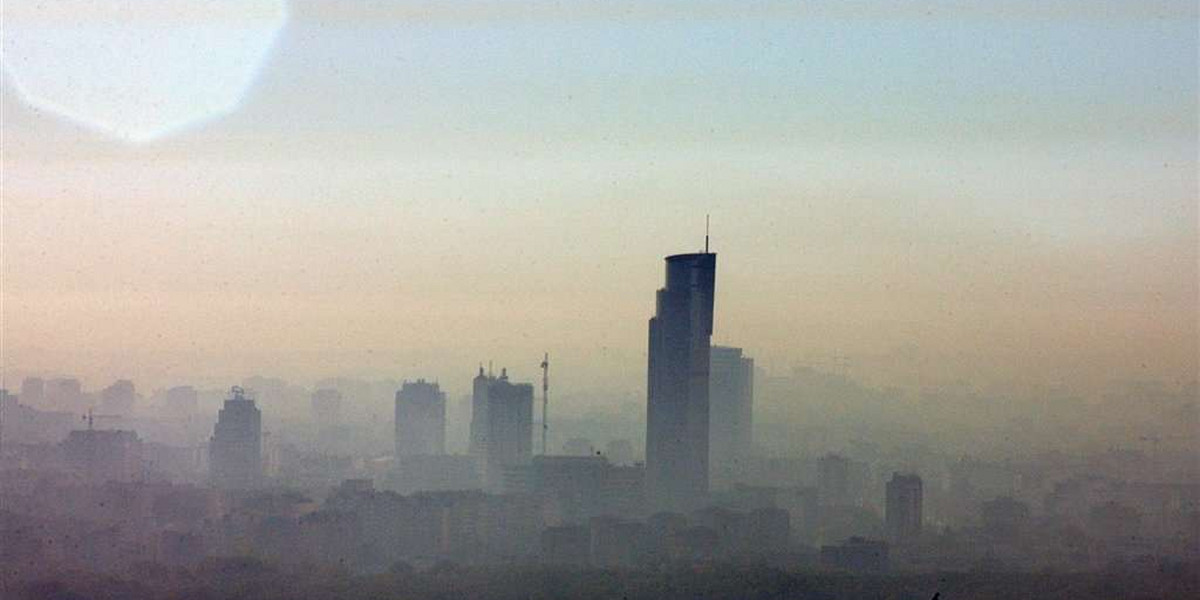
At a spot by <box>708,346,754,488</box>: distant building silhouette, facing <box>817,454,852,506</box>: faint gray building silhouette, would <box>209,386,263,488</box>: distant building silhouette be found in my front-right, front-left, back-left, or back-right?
back-right

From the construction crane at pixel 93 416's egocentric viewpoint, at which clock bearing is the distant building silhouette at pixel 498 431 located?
The distant building silhouette is roughly at 12 o'clock from the construction crane.

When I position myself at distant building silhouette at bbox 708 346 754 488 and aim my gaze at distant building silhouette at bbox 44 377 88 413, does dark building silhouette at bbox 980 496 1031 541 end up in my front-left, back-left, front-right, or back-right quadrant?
back-left

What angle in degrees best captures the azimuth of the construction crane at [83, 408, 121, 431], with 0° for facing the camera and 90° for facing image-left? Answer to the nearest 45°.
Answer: approximately 270°

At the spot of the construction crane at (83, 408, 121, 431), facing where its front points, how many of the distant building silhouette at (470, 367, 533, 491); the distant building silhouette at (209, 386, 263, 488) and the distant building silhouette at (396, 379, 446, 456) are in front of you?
3

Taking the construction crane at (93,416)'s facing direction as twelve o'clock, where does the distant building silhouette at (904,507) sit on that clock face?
The distant building silhouette is roughly at 1 o'clock from the construction crane.
